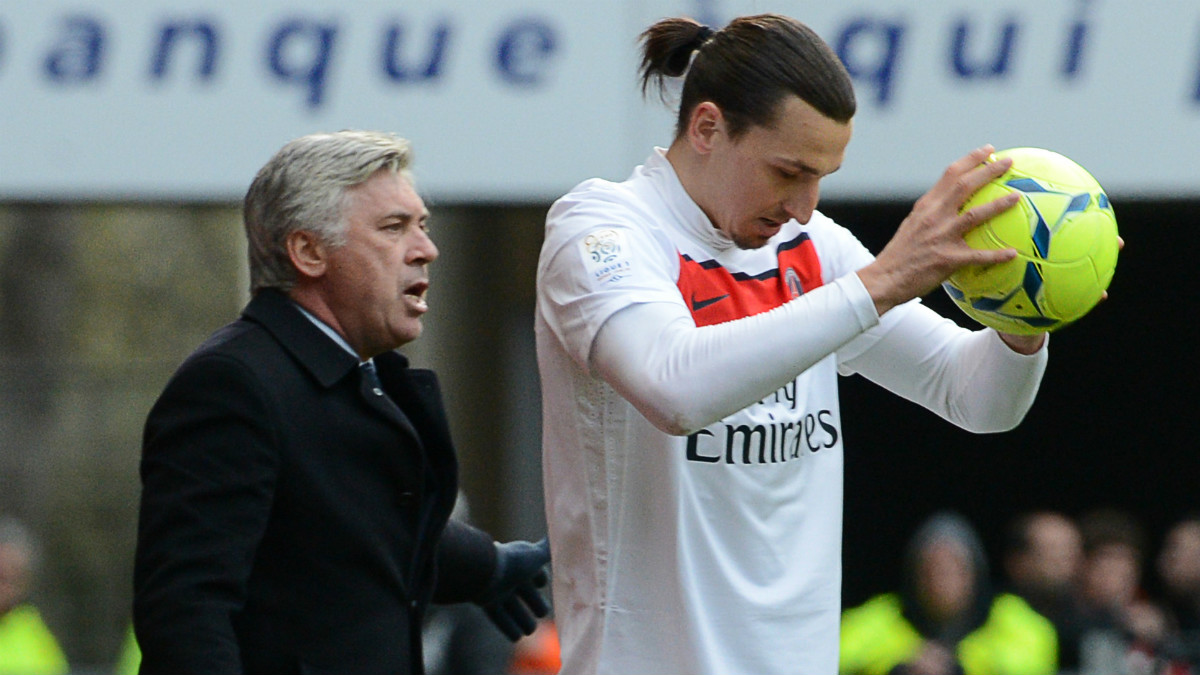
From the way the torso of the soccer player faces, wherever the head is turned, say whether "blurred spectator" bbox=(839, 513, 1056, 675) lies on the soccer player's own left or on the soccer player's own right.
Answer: on the soccer player's own left

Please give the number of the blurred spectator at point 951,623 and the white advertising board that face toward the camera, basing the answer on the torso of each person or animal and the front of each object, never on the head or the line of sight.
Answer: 2

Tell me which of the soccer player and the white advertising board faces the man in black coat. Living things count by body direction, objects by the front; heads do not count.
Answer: the white advertising board

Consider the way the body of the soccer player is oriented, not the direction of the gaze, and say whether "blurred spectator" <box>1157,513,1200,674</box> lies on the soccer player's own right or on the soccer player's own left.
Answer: on the soccer player's own left

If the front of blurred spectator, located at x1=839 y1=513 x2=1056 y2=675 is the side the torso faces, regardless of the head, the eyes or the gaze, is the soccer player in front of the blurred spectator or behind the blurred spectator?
in front

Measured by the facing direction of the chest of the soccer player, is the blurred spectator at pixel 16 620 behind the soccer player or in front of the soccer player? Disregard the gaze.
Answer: behind

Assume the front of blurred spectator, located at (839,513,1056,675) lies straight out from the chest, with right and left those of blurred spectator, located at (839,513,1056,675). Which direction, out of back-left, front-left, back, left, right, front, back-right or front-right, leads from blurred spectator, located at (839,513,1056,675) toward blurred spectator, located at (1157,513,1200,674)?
back-left

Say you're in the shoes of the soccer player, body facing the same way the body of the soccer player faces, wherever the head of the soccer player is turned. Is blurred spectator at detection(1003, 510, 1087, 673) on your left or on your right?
on your left

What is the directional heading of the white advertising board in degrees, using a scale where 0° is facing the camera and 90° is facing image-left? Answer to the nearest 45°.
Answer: approximately 0°

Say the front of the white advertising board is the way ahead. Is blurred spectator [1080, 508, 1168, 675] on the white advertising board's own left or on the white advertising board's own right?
on the white advertising board's own left

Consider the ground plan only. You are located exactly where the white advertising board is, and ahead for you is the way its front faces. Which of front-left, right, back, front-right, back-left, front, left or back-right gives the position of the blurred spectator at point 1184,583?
left
